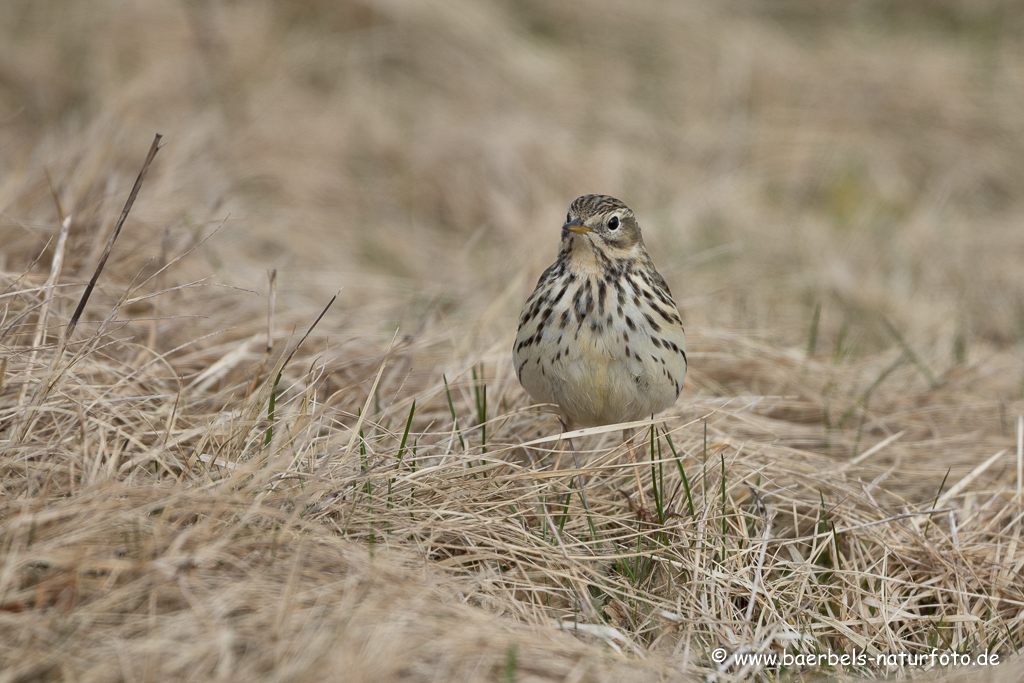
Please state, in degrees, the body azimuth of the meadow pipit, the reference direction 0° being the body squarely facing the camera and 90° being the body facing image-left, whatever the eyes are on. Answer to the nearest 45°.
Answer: approximately 0°

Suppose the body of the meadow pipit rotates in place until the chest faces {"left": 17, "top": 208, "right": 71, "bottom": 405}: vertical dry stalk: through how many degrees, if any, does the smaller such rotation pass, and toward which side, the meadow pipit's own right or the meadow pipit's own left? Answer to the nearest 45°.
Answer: approximately 90° to the meadow pipit's own right
